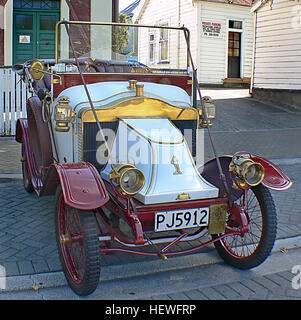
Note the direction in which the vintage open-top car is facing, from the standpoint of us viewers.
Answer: facing the viewer and to the right of the viewer

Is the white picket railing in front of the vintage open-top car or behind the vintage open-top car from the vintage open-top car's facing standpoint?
behind
